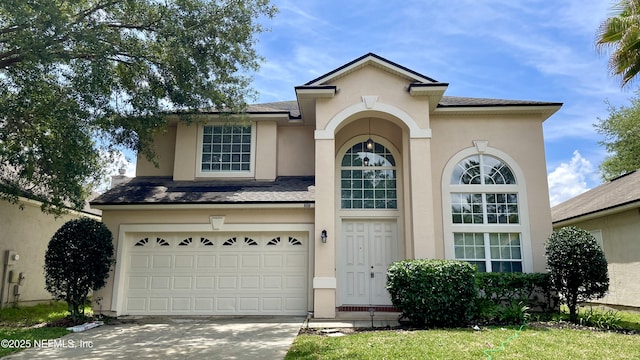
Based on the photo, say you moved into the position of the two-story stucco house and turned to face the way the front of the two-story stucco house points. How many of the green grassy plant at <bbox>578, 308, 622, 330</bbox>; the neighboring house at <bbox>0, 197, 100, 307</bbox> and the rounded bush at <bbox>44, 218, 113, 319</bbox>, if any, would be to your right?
2

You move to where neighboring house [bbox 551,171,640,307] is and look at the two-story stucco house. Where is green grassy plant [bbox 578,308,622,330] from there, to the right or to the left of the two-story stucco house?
left

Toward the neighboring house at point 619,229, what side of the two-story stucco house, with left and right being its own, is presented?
left

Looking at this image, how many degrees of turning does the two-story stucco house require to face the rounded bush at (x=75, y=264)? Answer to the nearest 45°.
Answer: approximately 90° to its right

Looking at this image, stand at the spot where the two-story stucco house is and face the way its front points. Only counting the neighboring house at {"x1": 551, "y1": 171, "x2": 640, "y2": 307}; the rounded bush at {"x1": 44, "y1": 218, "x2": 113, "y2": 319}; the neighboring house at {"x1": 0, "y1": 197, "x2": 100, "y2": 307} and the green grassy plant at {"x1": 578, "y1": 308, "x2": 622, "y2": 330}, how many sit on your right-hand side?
2

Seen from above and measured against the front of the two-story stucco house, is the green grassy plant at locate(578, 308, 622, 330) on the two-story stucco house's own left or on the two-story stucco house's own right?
on the two-story stucco house's own left

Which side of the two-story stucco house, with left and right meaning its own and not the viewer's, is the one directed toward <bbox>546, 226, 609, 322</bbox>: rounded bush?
left

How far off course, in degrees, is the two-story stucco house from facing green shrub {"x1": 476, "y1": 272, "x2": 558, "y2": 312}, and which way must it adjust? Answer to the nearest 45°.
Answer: approximately 90° to its left

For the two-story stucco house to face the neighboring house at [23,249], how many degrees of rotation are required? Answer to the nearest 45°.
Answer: approximately 90° to its right

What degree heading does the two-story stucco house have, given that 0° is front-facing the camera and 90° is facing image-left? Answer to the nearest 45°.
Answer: approximately 0°

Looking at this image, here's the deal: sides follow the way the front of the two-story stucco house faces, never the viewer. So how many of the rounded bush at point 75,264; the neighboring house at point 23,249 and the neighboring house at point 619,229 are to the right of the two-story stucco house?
2

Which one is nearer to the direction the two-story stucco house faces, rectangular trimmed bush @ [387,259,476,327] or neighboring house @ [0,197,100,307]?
the rectangular trimmed bush

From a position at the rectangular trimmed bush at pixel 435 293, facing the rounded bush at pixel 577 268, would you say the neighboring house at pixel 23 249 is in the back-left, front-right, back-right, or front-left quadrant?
back-left

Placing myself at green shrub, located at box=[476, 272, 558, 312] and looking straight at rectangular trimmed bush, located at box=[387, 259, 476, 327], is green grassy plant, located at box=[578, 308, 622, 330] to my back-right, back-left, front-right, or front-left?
back-left
